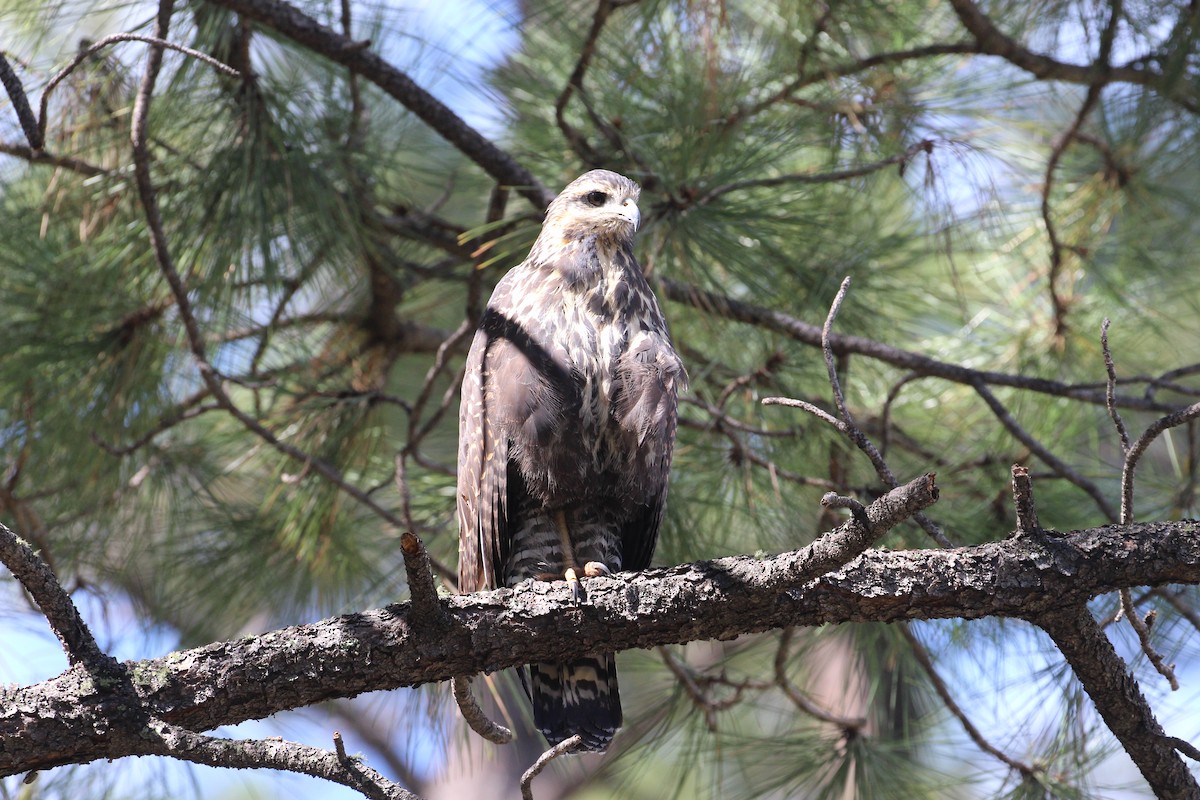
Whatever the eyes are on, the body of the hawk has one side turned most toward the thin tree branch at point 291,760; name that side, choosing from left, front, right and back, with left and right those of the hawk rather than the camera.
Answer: right

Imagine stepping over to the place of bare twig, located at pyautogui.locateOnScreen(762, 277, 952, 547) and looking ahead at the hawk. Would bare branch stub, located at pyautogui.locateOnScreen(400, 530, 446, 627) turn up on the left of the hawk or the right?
left

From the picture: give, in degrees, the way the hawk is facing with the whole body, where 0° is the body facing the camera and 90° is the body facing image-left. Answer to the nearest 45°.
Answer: approximately 315°
